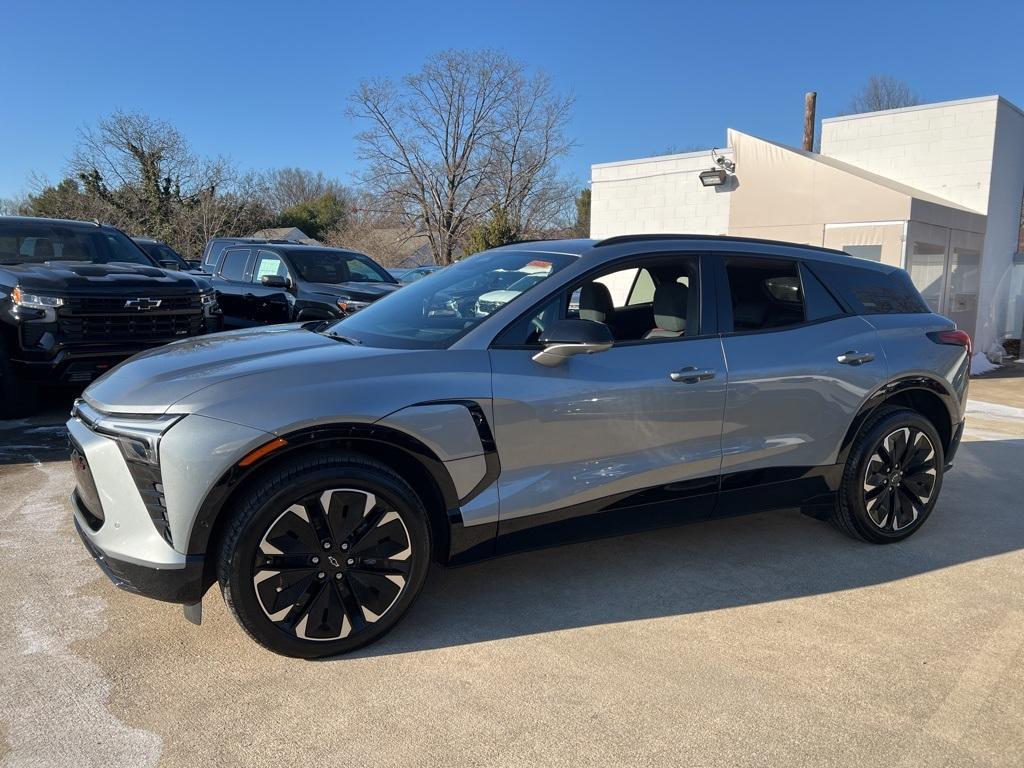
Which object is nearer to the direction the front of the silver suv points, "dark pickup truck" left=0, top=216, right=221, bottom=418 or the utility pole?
the dark pickup truck

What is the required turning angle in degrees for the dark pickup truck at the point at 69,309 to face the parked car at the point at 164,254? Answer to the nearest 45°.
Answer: approximately 135° to its left

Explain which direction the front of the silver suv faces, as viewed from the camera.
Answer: facing the viewer and to the left of the viewer

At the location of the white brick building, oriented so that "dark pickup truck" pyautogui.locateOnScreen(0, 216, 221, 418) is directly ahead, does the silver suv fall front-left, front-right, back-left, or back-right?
front-left

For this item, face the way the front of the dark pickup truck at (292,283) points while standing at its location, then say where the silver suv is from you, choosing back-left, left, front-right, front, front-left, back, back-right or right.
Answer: front-right

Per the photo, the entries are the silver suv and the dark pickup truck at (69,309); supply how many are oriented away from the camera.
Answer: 0

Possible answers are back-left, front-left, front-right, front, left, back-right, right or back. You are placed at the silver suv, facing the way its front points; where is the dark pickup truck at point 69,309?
right

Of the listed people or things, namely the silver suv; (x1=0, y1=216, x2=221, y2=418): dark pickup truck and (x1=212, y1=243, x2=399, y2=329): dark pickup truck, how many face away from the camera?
0

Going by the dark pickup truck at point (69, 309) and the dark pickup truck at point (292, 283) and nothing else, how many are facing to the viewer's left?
0

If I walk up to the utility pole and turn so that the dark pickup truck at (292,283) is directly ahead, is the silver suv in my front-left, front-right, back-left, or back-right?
front-left

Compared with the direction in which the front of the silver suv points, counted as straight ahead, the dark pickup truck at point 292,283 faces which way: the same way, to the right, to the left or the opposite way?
to the left

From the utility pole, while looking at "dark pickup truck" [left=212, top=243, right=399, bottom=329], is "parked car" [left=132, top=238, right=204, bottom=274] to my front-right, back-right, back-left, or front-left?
front-right

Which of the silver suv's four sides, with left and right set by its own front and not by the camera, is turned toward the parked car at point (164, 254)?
right

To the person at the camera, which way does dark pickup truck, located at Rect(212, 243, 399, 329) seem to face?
facing the viewer and to the right of the viewer
